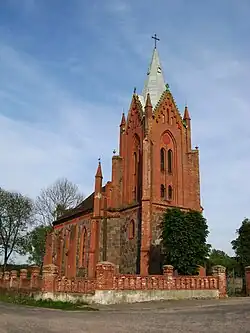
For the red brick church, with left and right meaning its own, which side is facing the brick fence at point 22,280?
right

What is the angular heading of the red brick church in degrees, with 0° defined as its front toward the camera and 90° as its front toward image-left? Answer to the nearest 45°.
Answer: approximately 315°

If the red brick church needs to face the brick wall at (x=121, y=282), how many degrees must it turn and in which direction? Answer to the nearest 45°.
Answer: approximately 45° to its right

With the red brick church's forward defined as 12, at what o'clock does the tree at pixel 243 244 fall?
The tree is roughly at 10 o'clock from the red brick church.

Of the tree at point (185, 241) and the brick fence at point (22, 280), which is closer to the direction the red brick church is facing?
the tree

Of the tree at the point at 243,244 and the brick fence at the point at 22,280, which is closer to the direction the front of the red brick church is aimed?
the tree
